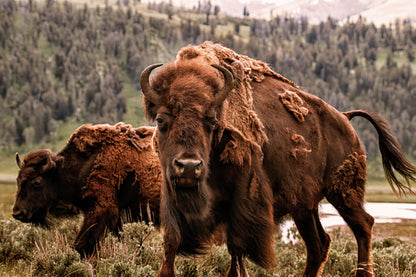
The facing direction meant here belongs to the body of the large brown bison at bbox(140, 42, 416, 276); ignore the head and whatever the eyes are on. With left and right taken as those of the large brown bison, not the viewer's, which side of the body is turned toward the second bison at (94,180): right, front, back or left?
right

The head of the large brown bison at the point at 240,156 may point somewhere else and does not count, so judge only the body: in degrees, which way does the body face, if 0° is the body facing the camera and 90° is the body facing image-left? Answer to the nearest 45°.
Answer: approximately 45°
